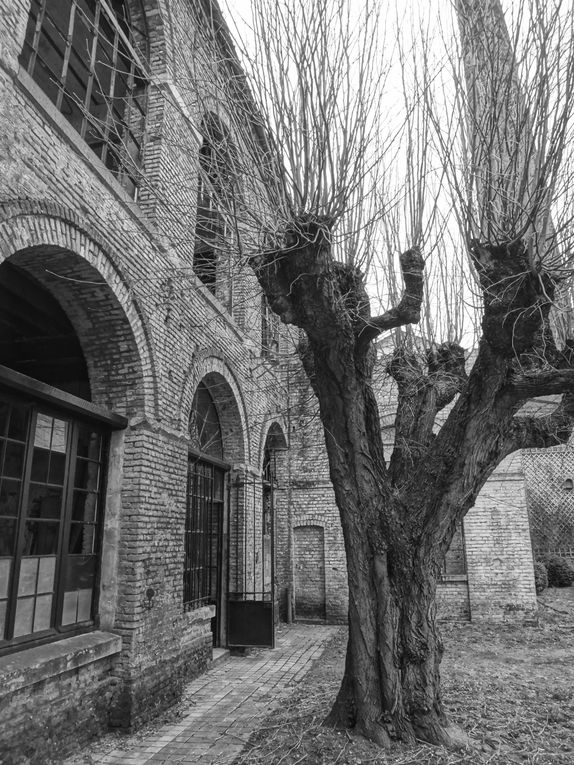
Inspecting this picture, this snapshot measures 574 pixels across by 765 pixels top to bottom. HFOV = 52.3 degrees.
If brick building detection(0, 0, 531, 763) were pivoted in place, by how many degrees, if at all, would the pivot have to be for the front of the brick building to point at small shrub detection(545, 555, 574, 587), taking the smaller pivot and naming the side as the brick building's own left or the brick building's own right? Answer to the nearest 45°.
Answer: approximately 45° to the brick building's own left

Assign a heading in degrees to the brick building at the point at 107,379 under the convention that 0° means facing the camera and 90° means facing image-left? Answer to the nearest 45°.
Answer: approximately 270°

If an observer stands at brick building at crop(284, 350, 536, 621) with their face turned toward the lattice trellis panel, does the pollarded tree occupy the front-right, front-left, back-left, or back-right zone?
back-right
